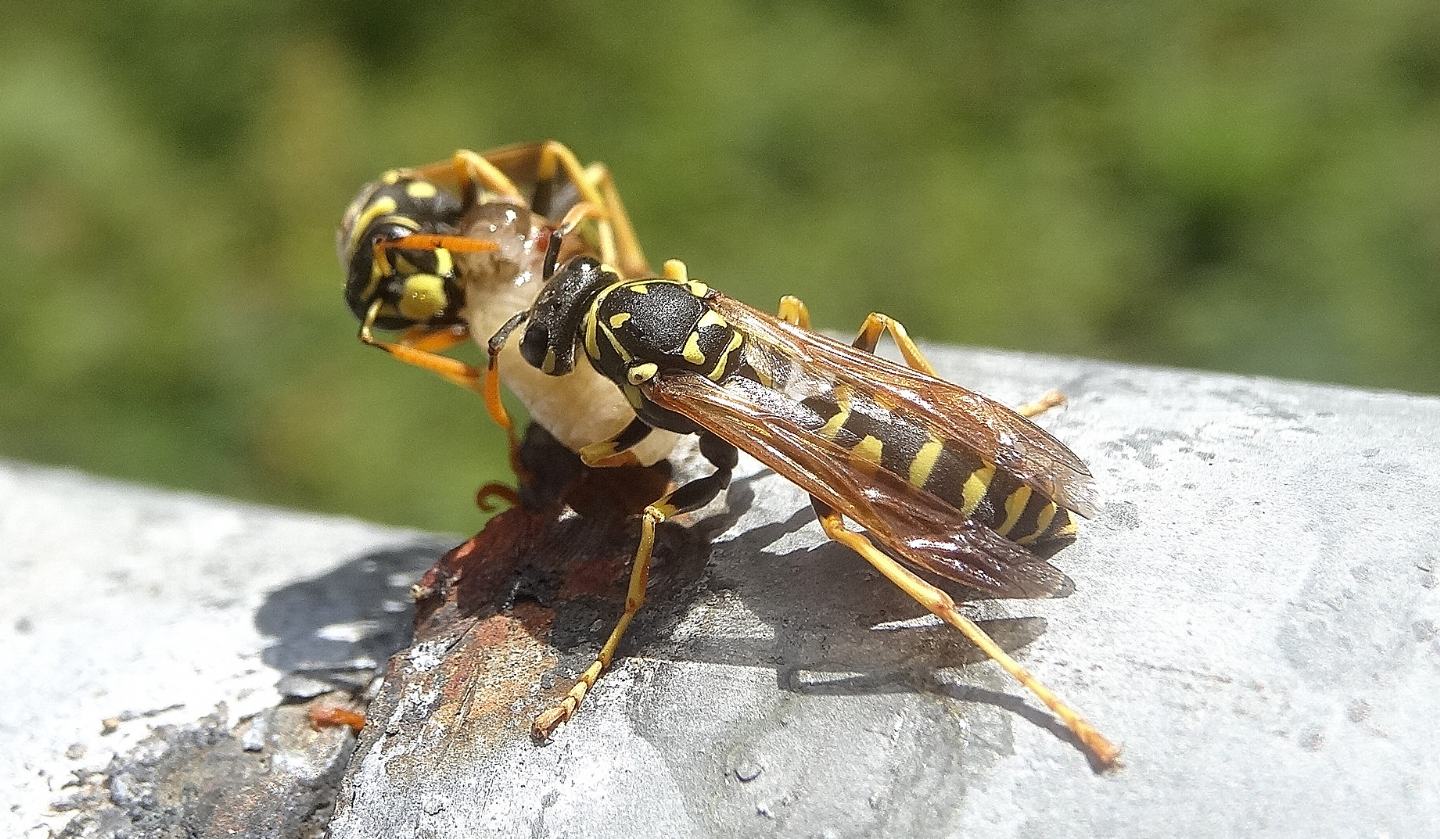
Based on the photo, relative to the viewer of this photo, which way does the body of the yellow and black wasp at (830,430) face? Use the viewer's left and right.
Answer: facing away from the viewer and to the left of the viewer
